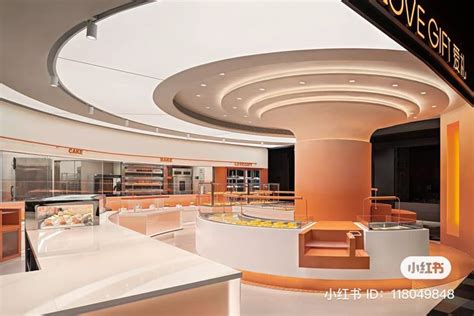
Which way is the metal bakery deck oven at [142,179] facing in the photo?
toward the camera

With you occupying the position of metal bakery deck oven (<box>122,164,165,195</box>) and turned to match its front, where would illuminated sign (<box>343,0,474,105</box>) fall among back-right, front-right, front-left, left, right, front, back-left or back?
front

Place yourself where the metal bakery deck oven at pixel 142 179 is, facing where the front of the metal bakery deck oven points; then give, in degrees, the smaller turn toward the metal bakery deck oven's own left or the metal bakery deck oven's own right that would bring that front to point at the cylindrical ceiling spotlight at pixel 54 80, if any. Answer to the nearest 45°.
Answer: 0° — it already faces it

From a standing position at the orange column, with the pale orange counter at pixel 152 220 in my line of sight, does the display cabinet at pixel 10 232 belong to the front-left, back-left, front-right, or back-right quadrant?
front-left

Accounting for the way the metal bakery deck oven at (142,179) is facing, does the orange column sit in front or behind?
in front

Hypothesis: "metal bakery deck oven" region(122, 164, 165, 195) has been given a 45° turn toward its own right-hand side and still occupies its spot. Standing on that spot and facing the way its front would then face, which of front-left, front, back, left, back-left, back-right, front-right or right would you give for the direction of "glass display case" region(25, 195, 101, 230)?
front-left

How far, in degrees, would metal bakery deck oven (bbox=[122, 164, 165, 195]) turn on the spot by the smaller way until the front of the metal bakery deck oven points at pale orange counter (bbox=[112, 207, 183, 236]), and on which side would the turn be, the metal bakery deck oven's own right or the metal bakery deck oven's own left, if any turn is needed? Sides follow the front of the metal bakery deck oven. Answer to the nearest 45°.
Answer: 0° — it already faces it

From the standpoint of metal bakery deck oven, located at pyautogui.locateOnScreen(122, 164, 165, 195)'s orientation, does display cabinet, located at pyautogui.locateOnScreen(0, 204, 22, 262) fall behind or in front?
in front

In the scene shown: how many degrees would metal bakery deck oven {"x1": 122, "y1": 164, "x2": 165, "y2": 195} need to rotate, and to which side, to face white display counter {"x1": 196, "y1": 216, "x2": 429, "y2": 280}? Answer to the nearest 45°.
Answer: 0° — it already faces it

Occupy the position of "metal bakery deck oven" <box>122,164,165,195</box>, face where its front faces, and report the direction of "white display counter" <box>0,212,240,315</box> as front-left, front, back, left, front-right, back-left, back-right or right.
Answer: front
